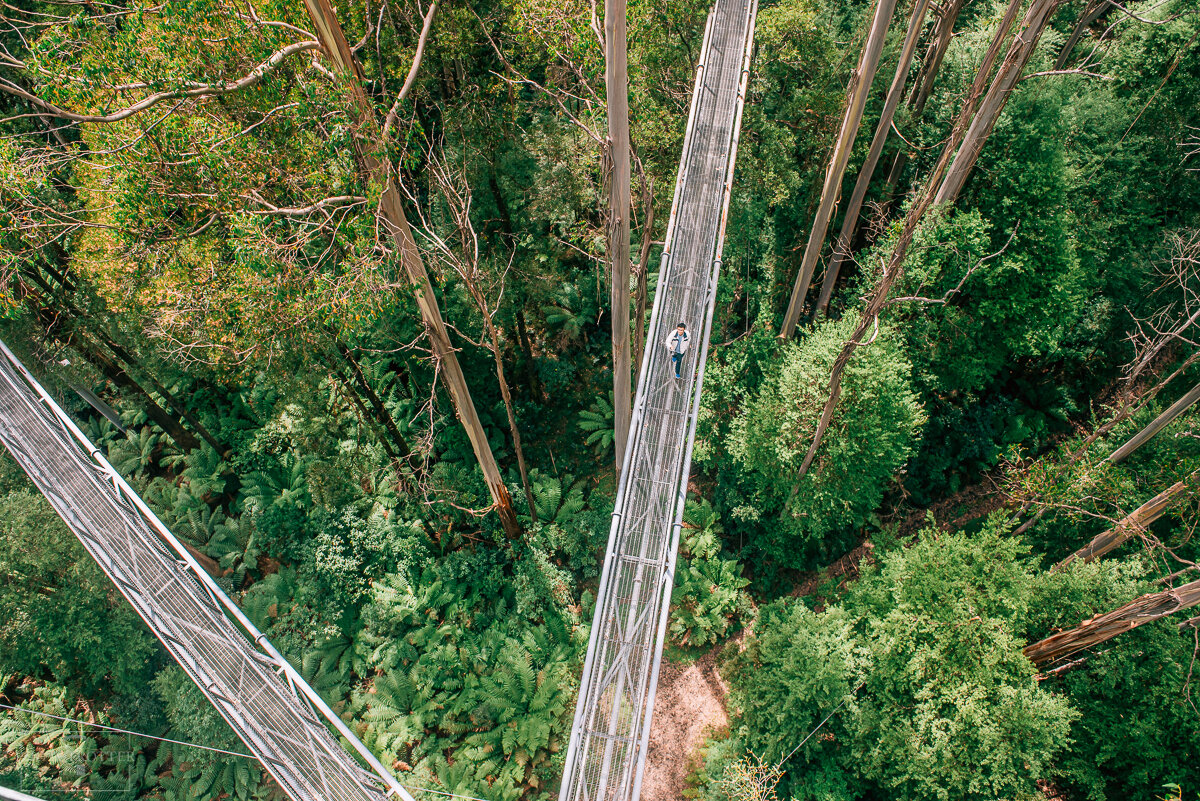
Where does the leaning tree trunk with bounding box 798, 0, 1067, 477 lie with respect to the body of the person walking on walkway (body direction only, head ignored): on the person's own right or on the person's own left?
on the person's own left

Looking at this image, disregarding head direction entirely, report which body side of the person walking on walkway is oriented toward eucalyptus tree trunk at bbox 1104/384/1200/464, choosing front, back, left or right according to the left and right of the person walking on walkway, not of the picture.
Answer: left

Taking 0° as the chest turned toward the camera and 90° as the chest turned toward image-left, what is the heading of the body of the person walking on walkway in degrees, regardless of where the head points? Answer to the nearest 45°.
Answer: approximately 0°

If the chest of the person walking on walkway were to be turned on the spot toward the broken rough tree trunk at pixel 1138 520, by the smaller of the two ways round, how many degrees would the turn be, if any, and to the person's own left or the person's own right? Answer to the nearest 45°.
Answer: approximately 90° to the person's own left

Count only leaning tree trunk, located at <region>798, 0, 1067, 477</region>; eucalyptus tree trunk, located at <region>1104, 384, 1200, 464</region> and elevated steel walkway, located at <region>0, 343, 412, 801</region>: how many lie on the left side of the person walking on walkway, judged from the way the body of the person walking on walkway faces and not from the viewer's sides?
2
